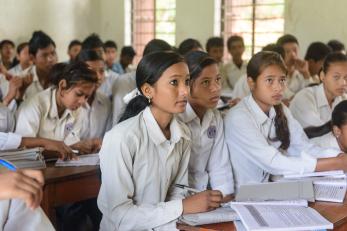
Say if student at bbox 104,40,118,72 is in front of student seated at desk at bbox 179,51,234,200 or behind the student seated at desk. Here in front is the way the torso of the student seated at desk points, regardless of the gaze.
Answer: behind
